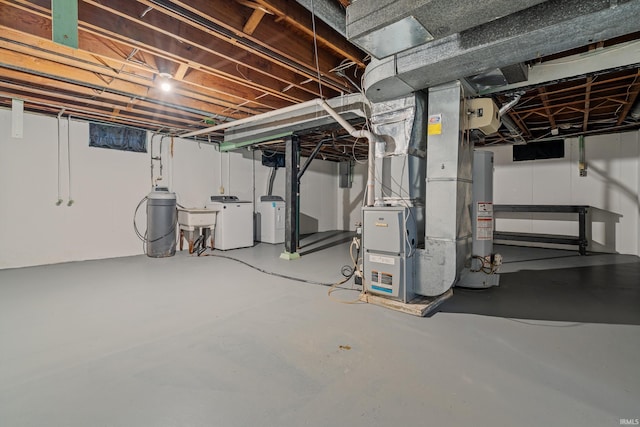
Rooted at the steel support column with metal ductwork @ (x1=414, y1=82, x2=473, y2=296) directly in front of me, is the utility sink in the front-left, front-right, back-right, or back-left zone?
back-right

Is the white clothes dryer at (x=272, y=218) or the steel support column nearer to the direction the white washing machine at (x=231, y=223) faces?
the steel support column

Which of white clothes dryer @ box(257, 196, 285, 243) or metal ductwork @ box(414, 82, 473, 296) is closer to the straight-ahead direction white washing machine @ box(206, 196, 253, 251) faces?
the metal ductwork

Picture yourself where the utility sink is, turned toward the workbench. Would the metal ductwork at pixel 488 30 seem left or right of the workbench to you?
right

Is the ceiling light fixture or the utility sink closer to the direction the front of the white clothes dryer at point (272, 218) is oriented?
the ceiling light fixture

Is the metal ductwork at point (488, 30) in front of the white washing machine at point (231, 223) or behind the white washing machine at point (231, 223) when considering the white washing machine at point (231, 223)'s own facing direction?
in front

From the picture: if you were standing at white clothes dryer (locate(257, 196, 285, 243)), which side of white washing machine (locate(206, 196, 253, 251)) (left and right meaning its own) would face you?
left

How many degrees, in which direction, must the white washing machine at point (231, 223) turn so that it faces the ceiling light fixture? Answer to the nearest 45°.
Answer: approximately 45° to its right

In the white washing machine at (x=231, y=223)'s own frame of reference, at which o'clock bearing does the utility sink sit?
The utility sink is roughly at 4 o'clock from the white washing machine.

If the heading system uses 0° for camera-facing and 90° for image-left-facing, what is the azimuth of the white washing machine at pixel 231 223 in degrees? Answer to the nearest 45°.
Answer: approximately 315°

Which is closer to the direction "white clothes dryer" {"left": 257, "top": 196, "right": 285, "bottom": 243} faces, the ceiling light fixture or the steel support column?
the steel support column
